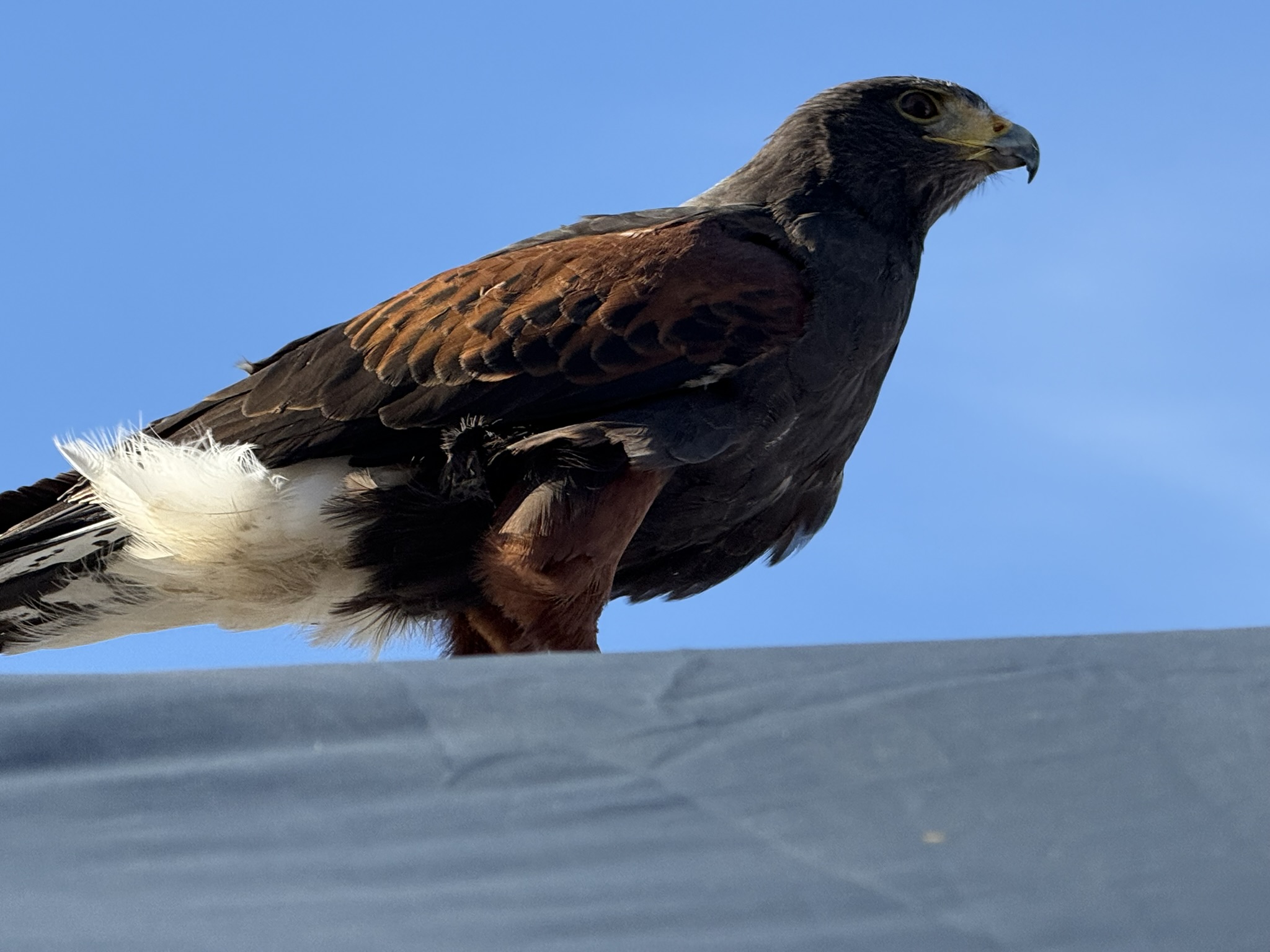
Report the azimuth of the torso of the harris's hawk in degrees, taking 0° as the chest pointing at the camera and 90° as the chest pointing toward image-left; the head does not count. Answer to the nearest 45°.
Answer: approximately 270°
